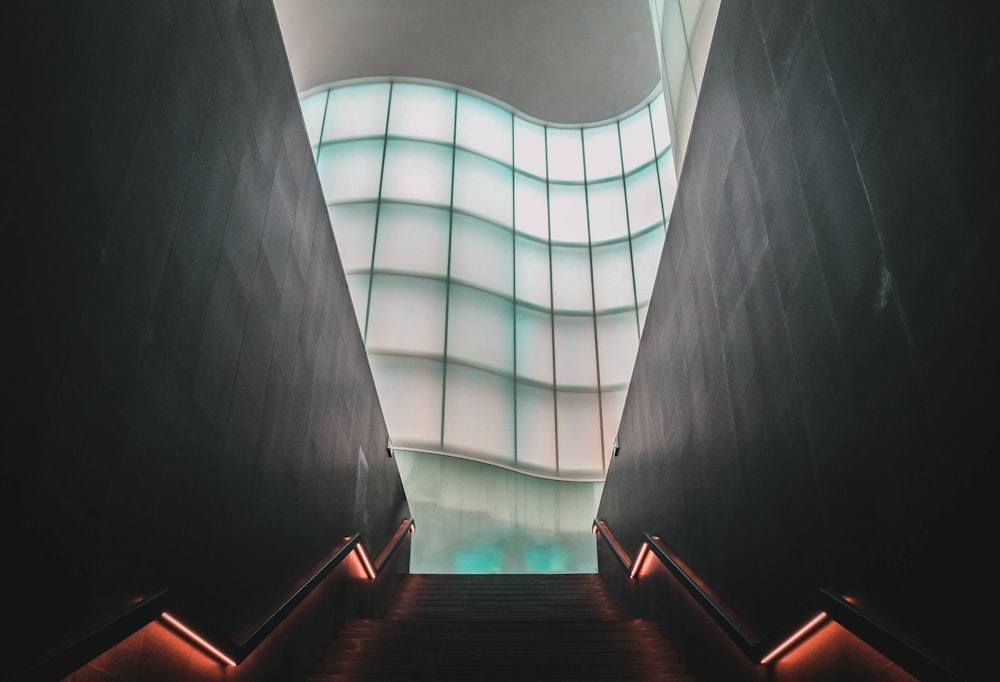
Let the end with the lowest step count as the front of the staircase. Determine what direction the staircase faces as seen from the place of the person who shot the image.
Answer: facing the viewer

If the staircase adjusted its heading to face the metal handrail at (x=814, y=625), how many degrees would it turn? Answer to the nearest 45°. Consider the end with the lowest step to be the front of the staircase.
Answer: approximately 45° to its left

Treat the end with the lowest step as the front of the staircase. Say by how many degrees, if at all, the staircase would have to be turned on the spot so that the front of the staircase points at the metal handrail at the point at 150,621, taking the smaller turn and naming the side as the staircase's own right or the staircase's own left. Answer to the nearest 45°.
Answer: approximately 45° to the staircase's own right
